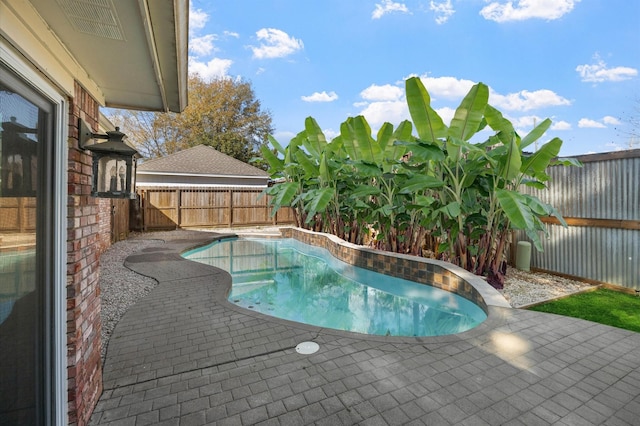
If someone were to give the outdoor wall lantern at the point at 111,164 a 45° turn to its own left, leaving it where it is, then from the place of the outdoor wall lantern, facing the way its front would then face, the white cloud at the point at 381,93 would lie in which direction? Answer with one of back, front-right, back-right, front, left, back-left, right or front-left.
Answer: front

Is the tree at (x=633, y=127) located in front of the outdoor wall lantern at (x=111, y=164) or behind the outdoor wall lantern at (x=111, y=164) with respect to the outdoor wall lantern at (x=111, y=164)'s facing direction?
in front

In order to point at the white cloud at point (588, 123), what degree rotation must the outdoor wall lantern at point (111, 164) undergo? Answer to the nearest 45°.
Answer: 0° — it already faces it

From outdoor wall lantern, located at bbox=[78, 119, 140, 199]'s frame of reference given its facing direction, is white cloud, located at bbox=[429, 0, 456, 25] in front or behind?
in front

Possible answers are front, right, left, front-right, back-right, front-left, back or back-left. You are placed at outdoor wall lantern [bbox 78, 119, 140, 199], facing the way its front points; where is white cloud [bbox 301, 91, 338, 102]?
front-left

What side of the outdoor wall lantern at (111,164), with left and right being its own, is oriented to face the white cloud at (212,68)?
left

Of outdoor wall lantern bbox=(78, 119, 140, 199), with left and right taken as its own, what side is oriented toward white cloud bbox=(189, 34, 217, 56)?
left

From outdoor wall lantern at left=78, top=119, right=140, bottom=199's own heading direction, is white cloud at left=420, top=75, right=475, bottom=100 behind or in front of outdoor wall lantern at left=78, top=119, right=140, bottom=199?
in front

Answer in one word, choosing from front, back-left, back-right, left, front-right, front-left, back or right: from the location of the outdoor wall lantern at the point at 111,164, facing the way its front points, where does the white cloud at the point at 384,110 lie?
front-left

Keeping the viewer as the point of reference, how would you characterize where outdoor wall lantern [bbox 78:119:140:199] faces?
facing to the right of the viewer

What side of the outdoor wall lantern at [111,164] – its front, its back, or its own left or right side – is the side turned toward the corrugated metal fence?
front
